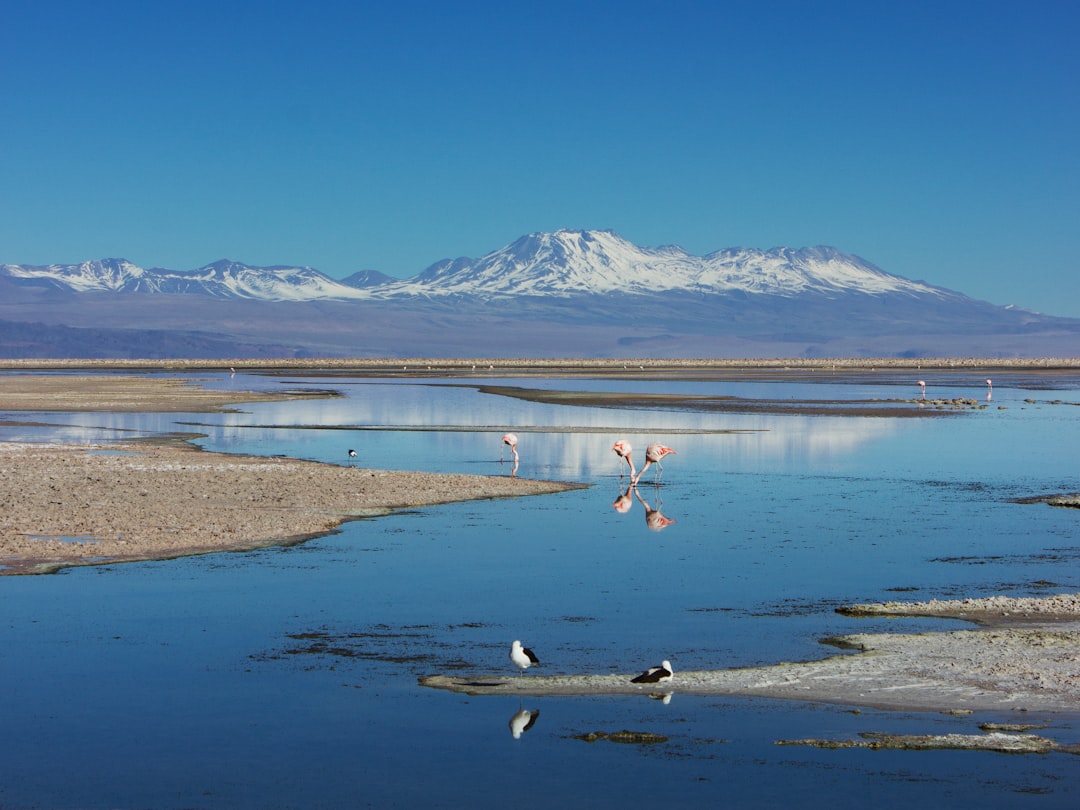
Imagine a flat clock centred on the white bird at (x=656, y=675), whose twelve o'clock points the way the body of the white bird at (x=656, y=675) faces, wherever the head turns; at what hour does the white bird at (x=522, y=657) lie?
the white bird at (x=522, y=657) is roughly at 6 o'clock from the white bird at (x=656, y=675).

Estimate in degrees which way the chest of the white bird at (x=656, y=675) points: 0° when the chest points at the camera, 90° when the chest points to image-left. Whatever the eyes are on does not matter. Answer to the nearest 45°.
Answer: approximately 270°
